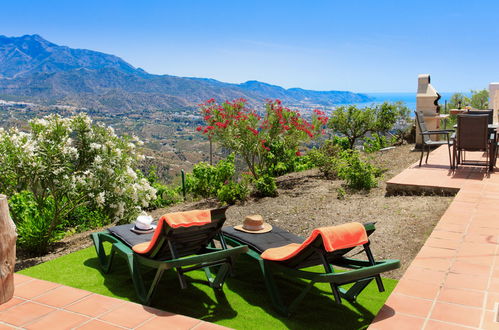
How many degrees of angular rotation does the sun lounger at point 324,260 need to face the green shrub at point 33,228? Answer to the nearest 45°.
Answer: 0° — it already faces it

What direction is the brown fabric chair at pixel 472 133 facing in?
away from the camera

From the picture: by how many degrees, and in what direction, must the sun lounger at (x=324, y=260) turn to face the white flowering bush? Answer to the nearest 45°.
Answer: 0° — it already faces it

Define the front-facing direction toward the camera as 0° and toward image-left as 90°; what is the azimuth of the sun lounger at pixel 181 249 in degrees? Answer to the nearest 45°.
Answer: approximately 135°

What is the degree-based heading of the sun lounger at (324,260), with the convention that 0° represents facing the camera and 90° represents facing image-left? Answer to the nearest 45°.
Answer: approximately 135°

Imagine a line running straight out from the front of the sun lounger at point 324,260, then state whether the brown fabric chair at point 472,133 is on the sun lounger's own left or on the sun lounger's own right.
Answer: on the sun lounger's own right
